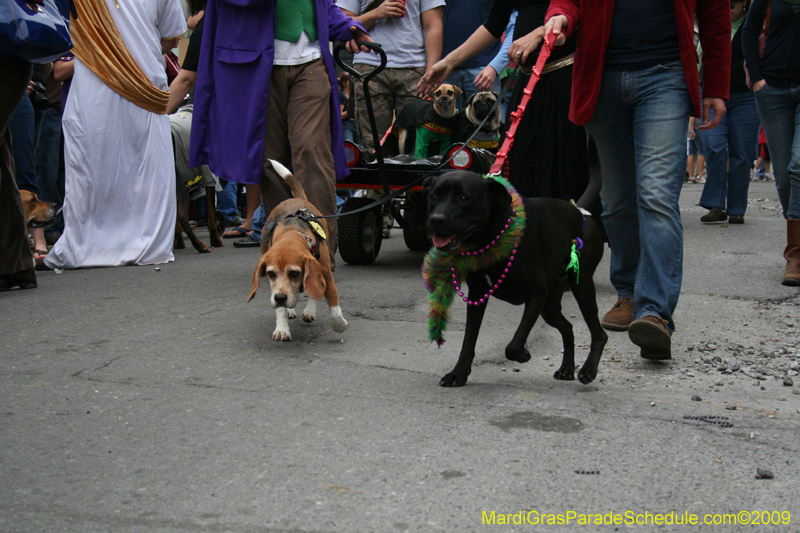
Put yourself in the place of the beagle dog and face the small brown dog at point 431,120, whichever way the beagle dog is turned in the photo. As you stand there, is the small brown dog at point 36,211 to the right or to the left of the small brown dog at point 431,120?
left

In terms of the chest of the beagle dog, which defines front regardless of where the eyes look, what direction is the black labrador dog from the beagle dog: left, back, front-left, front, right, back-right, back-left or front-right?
front-left

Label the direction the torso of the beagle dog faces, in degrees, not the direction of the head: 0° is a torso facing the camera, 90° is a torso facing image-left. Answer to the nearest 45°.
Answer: approximately 0°

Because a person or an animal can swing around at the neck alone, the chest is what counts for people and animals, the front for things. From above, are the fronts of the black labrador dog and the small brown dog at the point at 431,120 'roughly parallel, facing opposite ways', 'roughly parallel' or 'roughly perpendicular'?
roughly perpendicular

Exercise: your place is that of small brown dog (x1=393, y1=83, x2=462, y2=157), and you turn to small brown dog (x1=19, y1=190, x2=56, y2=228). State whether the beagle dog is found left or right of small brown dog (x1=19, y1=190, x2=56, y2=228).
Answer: left

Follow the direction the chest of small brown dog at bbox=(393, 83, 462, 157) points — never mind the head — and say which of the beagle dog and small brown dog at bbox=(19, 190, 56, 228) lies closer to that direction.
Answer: the beagle dog

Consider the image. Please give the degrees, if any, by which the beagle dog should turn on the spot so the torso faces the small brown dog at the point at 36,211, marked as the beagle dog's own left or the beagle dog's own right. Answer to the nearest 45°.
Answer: approximately 135° to the beagle dog's own right

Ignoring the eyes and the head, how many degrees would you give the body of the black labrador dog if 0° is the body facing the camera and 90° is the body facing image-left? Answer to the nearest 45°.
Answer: approximately 45°

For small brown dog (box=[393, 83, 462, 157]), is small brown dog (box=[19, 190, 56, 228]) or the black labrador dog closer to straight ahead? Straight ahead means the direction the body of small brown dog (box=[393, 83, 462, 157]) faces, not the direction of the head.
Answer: the black labrador dog

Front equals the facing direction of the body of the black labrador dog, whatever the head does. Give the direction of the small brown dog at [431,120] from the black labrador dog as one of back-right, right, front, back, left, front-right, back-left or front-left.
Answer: back-right

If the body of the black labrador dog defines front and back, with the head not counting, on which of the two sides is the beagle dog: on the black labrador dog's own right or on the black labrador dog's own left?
on the black labrador dog's own right

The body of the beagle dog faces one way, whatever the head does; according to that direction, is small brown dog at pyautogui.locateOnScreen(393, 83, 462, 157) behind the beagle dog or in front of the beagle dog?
behind

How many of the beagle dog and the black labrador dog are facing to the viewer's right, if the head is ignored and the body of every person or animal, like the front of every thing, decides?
0

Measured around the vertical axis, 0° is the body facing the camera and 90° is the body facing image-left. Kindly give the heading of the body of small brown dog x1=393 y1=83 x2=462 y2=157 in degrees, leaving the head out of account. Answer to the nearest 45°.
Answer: approximately 315°

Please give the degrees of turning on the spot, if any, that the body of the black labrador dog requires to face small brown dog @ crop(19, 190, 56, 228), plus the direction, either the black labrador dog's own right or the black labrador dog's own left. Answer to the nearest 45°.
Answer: approximately 90° to the black labrador dog's own right

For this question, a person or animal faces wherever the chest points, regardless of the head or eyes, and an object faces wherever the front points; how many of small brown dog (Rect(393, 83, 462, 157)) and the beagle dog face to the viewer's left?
0
